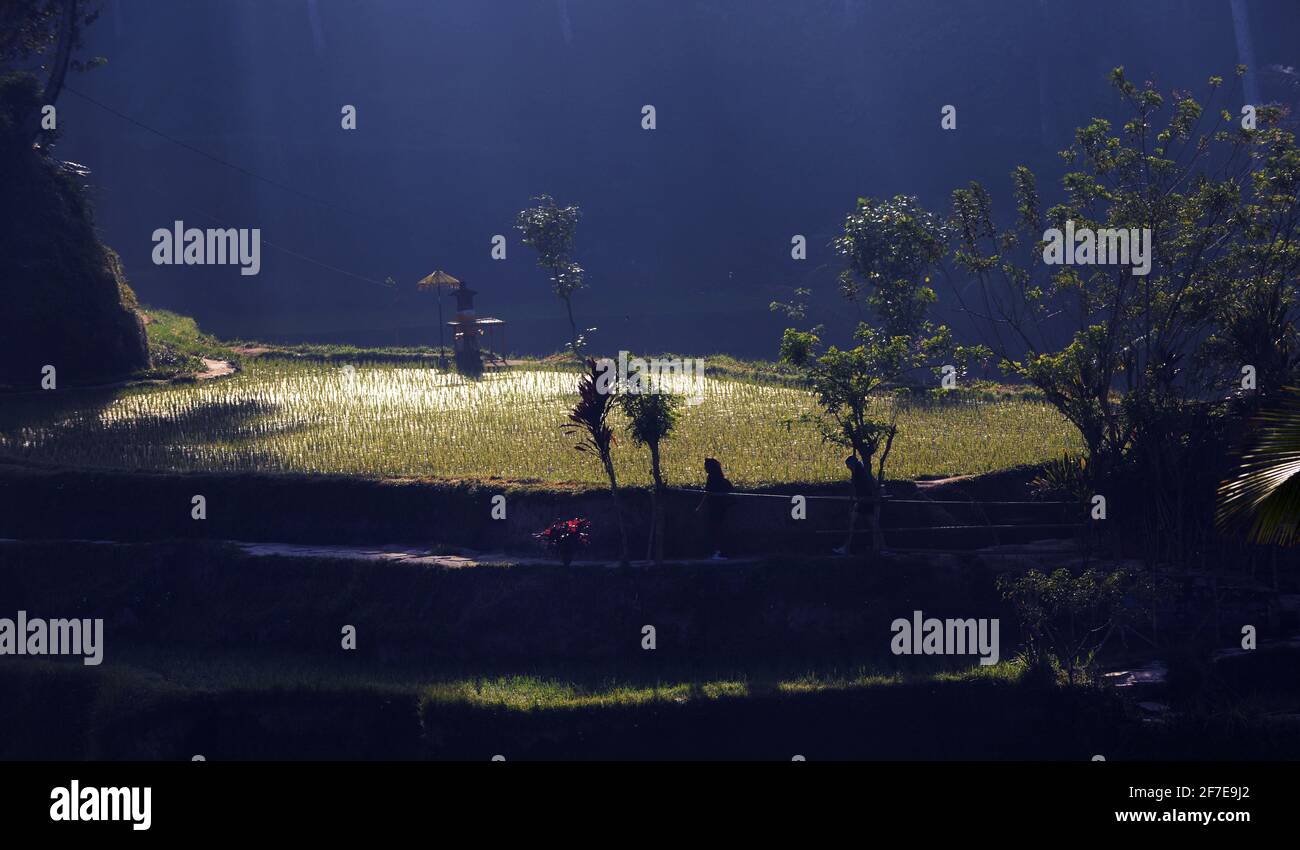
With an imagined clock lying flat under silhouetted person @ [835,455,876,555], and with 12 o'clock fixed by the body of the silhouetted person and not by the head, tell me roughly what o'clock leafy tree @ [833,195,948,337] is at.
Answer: The leafy tree is roughly at 3 o'clock from the silhouetted person.

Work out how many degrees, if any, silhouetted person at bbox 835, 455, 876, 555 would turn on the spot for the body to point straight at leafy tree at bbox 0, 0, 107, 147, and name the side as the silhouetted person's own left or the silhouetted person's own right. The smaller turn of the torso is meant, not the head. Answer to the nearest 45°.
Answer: approximately 45° to the silhouetted person's own right

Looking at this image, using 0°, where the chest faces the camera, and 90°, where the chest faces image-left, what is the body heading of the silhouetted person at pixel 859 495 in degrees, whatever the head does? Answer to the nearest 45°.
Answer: approximately 90°

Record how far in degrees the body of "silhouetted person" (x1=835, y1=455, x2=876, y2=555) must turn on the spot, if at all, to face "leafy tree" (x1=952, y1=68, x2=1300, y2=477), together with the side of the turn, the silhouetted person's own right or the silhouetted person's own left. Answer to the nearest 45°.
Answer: approximately 135° to the silhouetted person's own right

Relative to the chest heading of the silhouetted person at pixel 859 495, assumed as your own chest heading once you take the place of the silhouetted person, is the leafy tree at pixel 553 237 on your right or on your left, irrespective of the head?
on your right

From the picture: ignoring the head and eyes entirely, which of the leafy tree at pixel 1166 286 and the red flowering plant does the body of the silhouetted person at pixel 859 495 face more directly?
the red flowering plant

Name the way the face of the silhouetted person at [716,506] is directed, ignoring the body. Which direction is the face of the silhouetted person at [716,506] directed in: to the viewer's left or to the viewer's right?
to the viewer's left
